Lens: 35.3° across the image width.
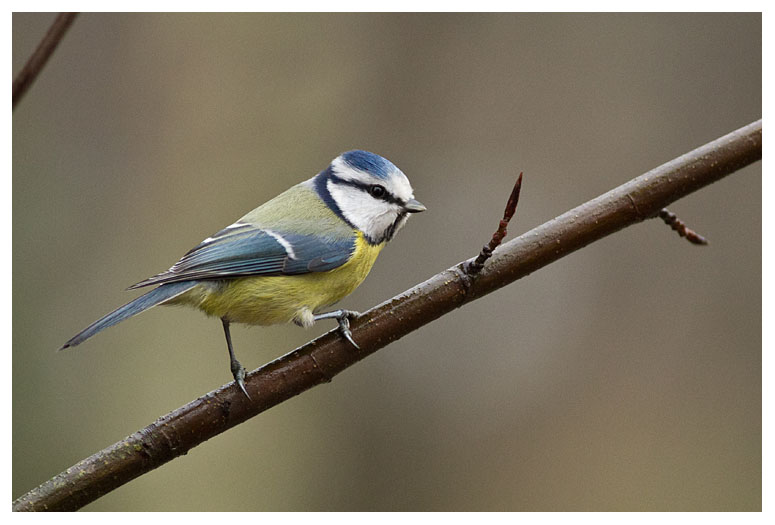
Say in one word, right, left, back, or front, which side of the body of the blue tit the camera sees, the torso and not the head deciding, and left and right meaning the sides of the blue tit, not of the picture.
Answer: right
